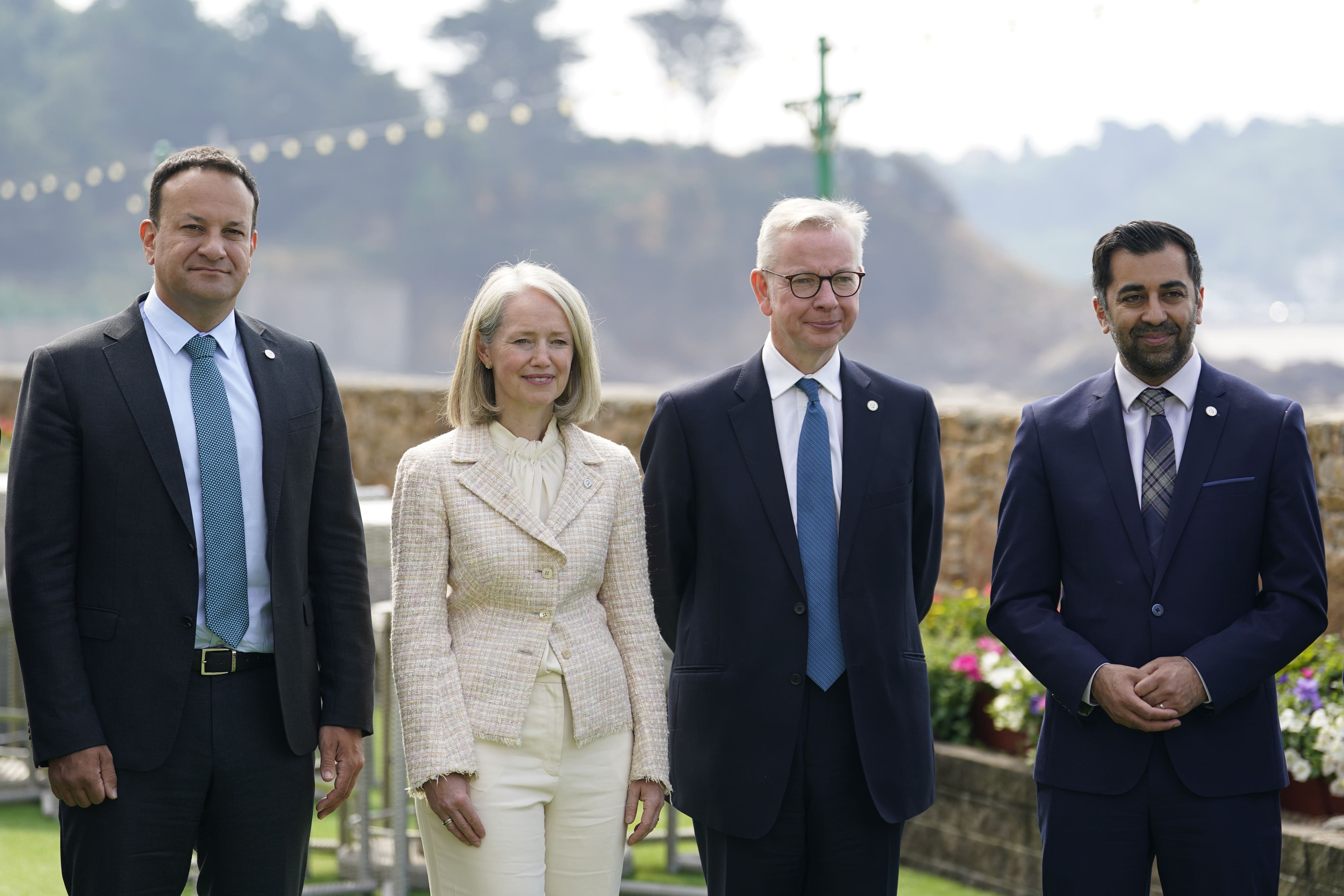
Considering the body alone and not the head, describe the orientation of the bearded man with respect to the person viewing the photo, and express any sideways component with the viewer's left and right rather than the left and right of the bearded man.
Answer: facing the viewer

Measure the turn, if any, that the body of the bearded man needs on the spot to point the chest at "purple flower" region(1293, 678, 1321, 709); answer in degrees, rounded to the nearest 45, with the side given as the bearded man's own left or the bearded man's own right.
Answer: approximately 180°

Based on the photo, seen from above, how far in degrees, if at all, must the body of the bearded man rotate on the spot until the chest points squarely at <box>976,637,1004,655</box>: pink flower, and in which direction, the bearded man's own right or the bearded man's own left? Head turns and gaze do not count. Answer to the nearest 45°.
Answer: approximately 180°

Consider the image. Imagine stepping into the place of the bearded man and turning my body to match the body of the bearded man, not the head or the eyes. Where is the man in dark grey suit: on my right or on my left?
on my right

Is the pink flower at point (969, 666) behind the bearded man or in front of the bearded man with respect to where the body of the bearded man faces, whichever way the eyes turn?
behind

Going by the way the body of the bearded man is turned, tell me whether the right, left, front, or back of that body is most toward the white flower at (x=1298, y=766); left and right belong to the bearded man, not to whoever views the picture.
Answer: back

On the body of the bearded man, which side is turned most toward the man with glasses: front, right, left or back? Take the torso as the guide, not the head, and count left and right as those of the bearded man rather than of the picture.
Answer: right

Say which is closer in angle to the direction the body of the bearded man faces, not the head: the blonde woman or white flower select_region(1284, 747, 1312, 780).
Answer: the blonde woman

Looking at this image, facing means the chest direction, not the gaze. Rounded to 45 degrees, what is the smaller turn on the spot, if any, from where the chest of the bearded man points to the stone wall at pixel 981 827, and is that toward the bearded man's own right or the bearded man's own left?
approximately 180°

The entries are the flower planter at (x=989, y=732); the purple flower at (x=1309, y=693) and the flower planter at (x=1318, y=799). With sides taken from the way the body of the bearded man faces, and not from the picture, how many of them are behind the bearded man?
3

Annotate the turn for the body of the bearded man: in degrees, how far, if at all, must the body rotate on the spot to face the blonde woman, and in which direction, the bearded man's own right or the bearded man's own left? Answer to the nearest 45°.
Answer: approximately 45° to the bearded man's own right
